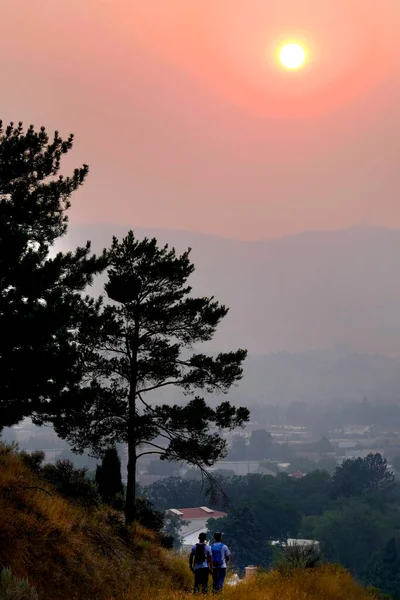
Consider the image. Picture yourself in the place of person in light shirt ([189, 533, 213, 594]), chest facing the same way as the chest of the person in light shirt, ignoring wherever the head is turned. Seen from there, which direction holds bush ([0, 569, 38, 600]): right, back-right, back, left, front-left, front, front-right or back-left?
back-left

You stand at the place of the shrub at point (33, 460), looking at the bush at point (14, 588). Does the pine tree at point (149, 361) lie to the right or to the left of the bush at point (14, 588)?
left

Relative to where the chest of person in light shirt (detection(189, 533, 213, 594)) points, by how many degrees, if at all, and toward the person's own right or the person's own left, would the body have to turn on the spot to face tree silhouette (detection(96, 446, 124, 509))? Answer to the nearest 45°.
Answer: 0° — they already face it

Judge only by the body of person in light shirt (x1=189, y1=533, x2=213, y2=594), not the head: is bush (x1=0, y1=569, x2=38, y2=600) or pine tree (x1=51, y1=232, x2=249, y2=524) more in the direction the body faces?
the pine tree

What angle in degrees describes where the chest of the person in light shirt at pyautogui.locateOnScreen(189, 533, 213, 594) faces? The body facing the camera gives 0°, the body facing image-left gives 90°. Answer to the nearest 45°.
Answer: approximately 180°

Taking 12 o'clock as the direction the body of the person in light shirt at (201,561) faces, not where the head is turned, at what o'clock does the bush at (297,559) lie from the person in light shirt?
The bush is roughly at 1 o'clock from the person in light shirt.

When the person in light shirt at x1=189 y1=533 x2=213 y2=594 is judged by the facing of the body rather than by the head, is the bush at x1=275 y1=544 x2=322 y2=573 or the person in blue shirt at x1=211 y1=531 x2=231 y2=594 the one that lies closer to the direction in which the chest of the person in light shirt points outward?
the bush

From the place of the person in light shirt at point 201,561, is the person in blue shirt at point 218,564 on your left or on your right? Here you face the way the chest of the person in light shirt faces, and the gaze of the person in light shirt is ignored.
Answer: on your right

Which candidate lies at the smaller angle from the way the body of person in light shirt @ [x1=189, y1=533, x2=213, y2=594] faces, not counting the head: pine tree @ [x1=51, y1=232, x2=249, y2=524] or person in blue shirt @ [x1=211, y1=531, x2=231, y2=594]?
the pine tree

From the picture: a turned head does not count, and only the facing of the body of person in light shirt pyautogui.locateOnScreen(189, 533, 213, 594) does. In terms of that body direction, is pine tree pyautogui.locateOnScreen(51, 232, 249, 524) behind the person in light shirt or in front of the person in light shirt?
in front

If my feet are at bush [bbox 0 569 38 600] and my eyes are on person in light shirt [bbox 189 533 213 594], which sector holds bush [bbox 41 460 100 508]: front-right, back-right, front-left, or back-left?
front-left

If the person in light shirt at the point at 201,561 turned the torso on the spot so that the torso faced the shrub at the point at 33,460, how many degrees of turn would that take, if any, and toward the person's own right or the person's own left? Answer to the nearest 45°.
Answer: approximately 45° to the person's own left
